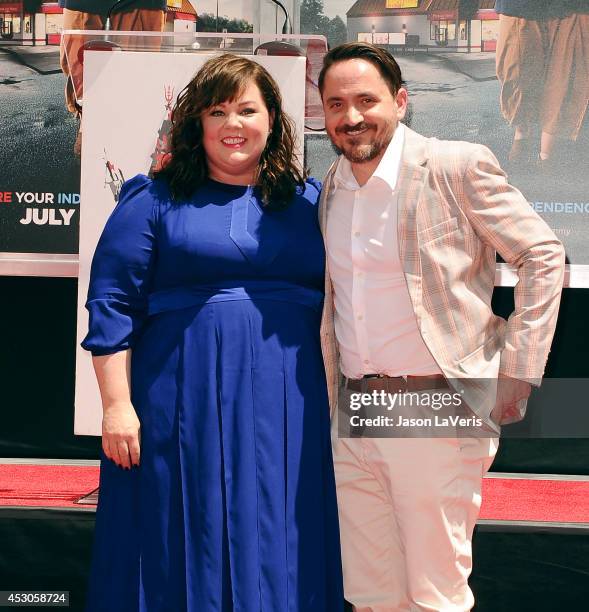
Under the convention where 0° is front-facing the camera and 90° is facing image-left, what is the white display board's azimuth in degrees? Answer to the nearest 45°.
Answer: approximately 0°

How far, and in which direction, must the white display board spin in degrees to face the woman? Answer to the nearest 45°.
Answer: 0° — it already faces them
